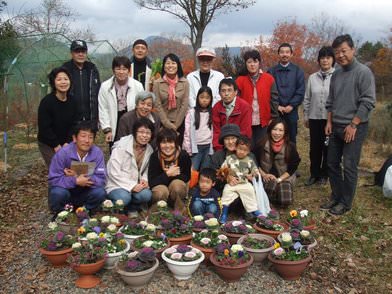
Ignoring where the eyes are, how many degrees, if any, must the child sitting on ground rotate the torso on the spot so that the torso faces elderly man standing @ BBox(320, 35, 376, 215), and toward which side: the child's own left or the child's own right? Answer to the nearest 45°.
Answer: approximately 90° to the child's own left

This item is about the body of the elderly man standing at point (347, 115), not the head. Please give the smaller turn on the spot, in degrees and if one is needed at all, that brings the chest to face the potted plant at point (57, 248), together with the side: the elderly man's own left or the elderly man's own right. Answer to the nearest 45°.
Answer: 0° — they already face it

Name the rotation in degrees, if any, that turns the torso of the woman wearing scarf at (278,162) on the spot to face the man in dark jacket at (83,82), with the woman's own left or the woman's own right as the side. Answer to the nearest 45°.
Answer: approximately 90° to the woman's own right

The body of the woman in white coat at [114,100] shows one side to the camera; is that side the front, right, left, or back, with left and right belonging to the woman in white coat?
front

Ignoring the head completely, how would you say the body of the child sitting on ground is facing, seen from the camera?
toward the camera

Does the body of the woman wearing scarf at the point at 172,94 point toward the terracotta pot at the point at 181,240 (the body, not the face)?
yes

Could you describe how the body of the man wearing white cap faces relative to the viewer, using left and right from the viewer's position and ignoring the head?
facing the viewer

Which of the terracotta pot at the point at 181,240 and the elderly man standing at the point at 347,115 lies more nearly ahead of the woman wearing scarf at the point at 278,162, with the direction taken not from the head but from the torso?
the terracotta pot

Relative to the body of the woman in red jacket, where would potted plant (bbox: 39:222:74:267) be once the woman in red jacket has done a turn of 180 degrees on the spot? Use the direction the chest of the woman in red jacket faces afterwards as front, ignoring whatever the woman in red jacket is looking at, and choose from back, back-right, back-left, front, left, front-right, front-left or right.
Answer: back-left

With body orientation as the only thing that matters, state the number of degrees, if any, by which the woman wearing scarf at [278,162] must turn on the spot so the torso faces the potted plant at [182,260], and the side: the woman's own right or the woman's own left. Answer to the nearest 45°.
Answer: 0° — they already face it
